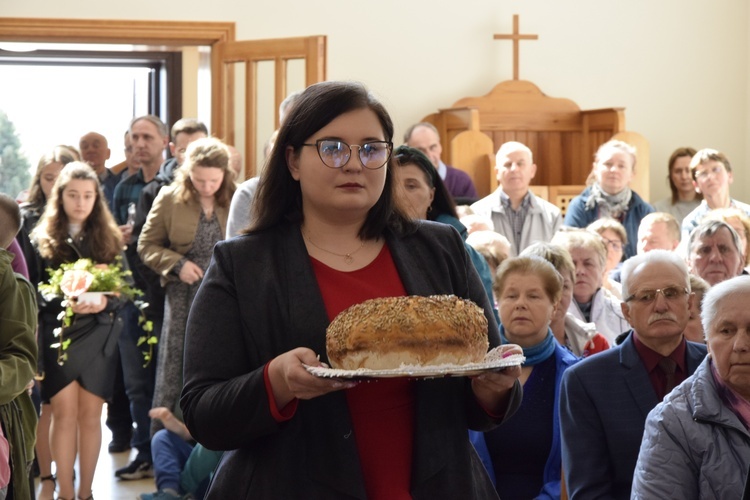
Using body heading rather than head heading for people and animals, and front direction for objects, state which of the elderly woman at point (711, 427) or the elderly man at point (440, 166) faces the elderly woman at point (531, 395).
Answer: the elderly man

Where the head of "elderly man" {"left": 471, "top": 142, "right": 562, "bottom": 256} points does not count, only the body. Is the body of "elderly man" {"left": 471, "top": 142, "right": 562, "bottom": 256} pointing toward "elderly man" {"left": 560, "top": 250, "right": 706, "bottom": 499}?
yes

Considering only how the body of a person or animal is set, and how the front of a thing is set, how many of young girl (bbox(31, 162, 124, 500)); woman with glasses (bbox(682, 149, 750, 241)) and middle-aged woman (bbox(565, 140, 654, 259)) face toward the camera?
3

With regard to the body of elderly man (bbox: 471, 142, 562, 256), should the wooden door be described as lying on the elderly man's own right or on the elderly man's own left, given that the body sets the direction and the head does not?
on the elderly man's own right

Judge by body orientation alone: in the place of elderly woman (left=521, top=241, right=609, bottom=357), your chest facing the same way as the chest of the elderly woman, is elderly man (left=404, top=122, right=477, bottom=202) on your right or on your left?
on your right

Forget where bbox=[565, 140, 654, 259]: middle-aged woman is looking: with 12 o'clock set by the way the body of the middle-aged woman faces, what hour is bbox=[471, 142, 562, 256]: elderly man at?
The elderly man is roughly at 2 o'clock from the middle-aged woman.

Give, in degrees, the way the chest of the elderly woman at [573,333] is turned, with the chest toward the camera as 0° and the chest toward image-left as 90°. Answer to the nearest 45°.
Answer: approximately 45°

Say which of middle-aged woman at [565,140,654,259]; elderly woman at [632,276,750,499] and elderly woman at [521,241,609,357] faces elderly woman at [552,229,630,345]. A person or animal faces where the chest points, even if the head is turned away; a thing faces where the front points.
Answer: middle-aged woman at [565,140,654,259]

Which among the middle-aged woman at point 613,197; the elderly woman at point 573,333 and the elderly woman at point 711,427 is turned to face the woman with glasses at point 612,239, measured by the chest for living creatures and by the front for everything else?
the middle-aged woman at point 613,197

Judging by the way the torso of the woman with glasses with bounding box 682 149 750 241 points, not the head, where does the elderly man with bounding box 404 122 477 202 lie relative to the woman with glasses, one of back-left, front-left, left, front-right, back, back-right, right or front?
right

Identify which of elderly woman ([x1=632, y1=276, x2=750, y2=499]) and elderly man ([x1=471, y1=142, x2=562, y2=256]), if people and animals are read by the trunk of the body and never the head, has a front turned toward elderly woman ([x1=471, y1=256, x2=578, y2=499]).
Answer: the elderly man

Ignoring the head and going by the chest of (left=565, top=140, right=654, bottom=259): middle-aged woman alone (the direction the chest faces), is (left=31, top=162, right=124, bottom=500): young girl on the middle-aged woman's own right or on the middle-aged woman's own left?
on the middle-aged woman's own right

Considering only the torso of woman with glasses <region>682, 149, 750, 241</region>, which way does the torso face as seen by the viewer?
toward the camera

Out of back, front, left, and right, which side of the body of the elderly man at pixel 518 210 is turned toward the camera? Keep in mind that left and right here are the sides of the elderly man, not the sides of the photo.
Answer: front

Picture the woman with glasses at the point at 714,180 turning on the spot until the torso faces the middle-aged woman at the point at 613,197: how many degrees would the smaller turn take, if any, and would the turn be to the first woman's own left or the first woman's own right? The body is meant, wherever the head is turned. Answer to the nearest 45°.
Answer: approximately 45° to the first woman's own right

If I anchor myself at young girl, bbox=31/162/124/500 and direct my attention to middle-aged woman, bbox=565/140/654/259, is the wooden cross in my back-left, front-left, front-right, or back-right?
front-left

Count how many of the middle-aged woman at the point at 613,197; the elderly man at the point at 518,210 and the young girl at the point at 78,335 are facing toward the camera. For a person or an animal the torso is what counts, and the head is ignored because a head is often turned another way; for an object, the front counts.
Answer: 3

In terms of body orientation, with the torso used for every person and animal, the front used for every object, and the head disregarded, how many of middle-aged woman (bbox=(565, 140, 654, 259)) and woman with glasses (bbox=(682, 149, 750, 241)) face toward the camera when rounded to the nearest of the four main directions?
2
